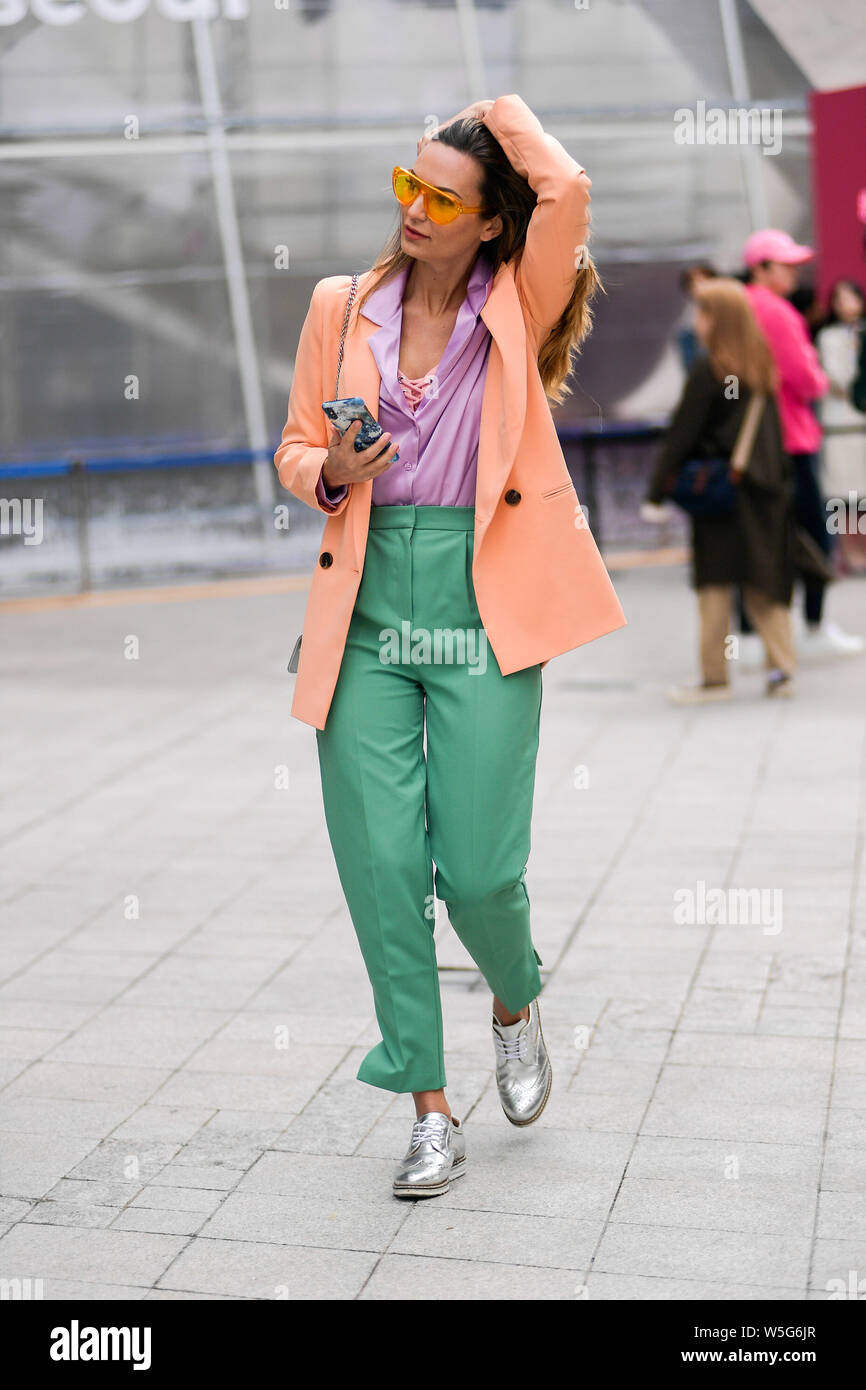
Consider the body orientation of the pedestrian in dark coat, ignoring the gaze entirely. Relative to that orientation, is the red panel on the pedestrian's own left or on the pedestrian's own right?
on the pedestrian's own right

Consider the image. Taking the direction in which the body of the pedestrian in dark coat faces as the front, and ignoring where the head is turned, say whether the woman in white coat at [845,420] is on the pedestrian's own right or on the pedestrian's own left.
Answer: on the pedestrian's own right

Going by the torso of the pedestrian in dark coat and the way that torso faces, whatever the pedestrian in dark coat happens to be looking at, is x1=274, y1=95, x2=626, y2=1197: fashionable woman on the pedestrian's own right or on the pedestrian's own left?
on the pedestrian's own left

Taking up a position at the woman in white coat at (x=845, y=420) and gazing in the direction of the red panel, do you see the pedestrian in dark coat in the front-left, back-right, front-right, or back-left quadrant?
back-left

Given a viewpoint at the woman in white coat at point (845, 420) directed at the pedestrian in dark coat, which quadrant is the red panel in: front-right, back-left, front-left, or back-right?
back-right

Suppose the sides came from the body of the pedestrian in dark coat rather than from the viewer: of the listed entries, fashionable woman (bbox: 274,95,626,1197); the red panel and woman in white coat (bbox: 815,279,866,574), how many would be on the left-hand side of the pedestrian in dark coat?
1
